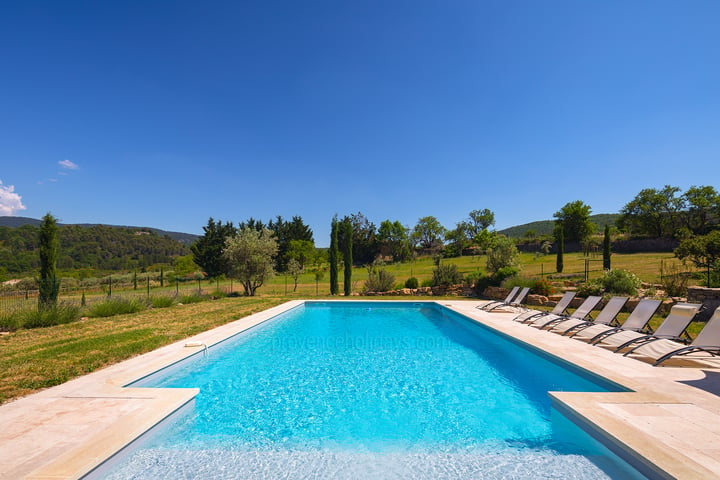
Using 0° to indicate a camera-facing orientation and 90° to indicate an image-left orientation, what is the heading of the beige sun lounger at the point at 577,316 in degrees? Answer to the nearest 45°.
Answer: approximately 45°

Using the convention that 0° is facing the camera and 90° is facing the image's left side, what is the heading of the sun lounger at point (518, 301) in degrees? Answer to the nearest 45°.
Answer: approximately 45°

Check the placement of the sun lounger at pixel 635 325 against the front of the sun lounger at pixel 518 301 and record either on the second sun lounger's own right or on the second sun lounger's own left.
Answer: on the second sun lounger's own left

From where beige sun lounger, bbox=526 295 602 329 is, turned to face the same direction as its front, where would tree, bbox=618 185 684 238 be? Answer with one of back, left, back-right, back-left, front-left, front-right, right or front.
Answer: back-right

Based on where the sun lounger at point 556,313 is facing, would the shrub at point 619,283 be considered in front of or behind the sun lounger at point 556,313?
behind
